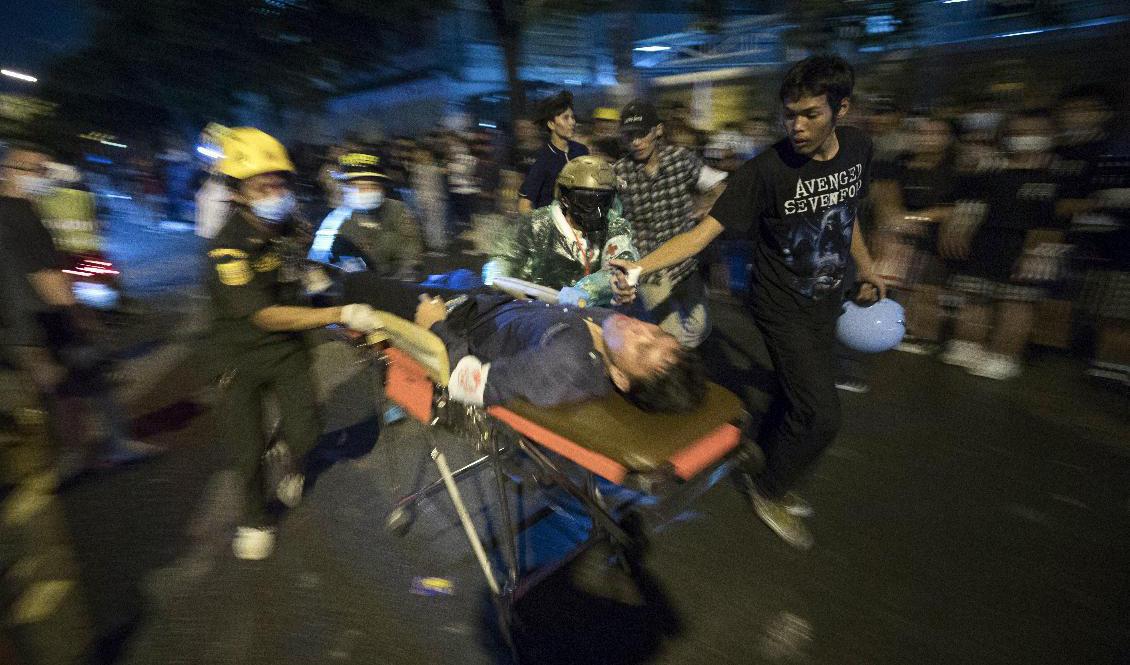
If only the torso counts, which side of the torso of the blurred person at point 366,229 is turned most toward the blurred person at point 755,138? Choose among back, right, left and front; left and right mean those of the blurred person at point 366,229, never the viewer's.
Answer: left

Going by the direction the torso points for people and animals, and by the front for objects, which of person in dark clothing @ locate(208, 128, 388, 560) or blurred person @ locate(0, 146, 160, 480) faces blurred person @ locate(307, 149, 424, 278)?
blurred person @ locate(0, 146, 160, 480)

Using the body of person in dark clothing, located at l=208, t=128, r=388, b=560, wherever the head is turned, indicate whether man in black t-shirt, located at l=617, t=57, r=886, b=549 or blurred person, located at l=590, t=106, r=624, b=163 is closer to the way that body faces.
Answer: the man in black t-shirt

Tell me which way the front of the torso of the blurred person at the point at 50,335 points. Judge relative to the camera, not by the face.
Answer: to the viewer's right

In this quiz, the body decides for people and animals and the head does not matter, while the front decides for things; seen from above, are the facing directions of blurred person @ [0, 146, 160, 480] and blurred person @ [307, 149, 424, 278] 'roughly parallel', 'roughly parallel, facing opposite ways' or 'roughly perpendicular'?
roughly perpendicular

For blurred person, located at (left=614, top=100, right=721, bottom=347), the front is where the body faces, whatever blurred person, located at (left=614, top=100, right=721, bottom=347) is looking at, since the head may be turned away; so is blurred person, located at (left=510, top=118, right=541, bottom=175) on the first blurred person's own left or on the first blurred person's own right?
on the first blurred person's own right

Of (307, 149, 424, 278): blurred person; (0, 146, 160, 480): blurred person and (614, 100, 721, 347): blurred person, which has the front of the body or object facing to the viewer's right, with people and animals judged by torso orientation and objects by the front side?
(0, 146, 160, 480): blurred person

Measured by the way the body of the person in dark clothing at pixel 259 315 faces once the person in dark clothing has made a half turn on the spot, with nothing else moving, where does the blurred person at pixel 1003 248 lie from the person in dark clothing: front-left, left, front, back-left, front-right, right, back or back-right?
back-right

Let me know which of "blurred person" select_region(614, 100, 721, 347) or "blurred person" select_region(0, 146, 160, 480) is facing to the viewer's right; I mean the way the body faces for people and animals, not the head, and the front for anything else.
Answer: "blurred person" select_region(0, 146, 160, 480)

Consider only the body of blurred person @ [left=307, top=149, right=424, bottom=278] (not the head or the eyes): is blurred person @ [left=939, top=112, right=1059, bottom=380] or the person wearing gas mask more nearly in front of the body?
the person wearing gas mask

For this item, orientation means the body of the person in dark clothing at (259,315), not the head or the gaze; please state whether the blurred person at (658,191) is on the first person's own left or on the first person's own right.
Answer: on the first person's own left

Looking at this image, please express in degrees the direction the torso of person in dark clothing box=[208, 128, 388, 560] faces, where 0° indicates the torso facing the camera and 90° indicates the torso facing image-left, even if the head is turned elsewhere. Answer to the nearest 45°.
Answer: approximately 315°

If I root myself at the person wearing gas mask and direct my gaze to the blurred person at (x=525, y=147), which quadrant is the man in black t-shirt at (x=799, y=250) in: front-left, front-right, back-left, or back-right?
back-right

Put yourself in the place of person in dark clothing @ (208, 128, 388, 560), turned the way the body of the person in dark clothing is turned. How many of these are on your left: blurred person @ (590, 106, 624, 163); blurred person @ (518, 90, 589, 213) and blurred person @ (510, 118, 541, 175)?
3
